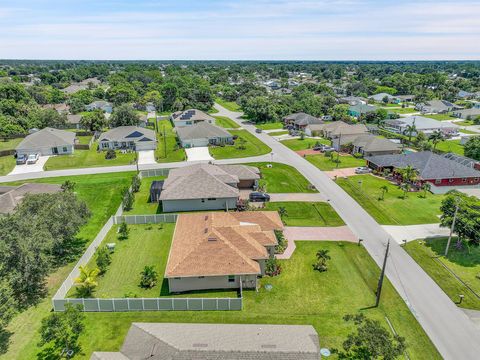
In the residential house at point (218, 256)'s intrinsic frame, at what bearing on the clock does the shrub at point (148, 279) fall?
The shrub is roughly at 6 o'clock from the residential house.

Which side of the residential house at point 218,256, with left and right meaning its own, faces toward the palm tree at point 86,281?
back

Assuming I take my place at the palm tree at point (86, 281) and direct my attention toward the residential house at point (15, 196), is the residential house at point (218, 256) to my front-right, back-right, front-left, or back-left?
back-right

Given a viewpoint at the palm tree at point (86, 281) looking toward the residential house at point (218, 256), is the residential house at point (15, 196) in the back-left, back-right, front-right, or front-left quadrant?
back-left

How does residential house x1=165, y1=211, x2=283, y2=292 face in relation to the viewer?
to the viewer's right

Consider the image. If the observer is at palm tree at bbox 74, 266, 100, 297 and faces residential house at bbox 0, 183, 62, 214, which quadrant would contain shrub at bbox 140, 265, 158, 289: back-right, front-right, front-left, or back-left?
back-right

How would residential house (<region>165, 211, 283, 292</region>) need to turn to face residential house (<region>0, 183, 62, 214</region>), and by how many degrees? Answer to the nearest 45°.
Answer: approximately 135° to its left
